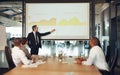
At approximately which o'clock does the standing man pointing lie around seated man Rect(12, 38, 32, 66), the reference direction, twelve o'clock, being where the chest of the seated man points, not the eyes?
The standing man pointing is roughly at 11 o'clock from the seated man.

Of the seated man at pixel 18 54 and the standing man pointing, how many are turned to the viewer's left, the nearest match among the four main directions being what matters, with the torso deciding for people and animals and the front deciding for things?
0

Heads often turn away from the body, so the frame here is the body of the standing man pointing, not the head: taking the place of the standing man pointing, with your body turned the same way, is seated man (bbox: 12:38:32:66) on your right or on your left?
on your right

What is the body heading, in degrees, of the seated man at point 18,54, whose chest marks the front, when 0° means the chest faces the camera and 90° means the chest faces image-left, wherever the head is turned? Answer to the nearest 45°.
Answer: approximately 225°

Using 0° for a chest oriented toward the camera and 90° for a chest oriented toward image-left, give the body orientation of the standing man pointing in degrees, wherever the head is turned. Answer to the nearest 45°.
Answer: approximately 315°
